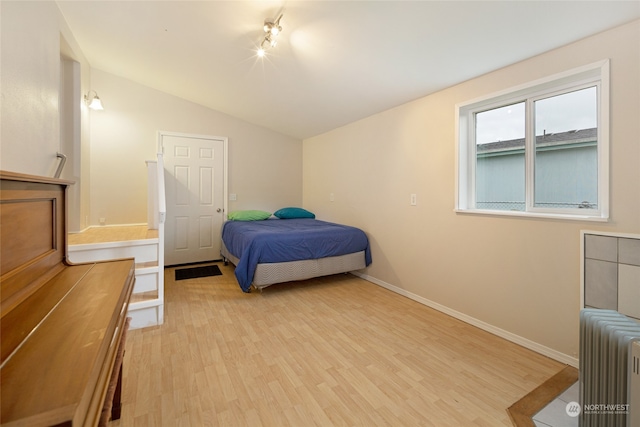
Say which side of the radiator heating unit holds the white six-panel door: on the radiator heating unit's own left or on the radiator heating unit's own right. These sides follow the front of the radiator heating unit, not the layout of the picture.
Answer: on the radiator heating unit's own right

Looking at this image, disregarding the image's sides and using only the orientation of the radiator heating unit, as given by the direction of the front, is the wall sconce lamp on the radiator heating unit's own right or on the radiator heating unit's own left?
on the radiator heating unit's own right

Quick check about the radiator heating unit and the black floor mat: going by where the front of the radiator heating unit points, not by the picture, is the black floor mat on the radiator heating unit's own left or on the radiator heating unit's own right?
on the radiator heating unit's own right

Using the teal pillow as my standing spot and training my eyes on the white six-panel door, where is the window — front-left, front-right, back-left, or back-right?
back-left
